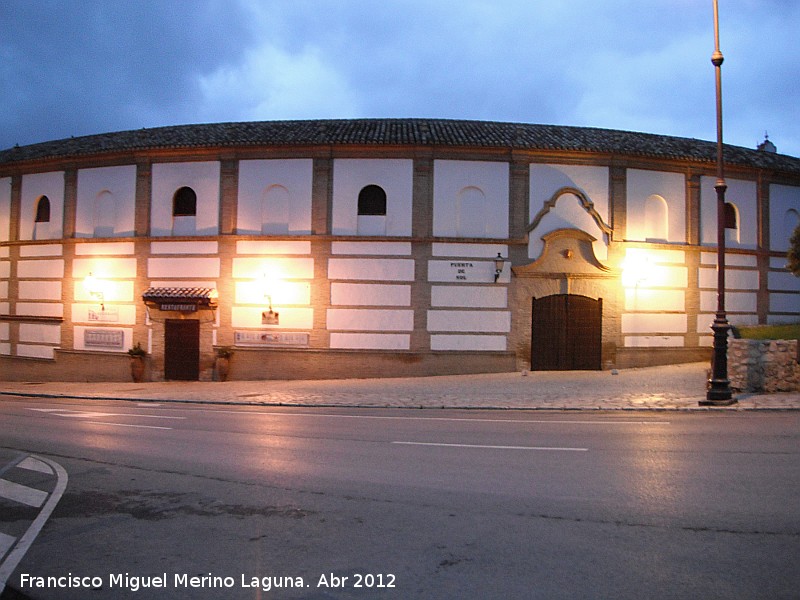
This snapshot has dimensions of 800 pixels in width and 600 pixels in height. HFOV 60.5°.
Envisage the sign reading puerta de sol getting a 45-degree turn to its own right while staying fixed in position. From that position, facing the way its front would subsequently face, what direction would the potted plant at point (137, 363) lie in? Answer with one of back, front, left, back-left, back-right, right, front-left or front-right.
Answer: front-right

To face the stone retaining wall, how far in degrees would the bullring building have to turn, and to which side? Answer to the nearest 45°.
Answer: approximately 45° to its left

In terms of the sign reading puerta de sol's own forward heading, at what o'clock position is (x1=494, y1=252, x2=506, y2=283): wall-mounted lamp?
The wall-mounted lamp is roughly at 9 o'clock from the sign reading puerta de sol.

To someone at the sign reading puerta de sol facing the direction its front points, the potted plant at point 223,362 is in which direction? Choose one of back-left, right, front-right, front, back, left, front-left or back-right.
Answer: right

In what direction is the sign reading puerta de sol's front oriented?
toward the camera

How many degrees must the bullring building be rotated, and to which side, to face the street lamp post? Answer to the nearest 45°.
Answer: approximately 45° to its left

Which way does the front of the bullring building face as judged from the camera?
facing the viewer

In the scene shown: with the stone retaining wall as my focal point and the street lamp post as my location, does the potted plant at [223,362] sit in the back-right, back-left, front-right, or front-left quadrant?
back-left

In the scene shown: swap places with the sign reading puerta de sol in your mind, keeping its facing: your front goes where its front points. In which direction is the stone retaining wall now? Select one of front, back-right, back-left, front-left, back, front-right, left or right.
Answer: front-left

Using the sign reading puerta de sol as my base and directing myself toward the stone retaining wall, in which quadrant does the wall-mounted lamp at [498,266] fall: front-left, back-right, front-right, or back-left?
front-left

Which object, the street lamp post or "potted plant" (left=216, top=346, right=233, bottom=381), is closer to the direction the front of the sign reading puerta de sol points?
the street lamp post
